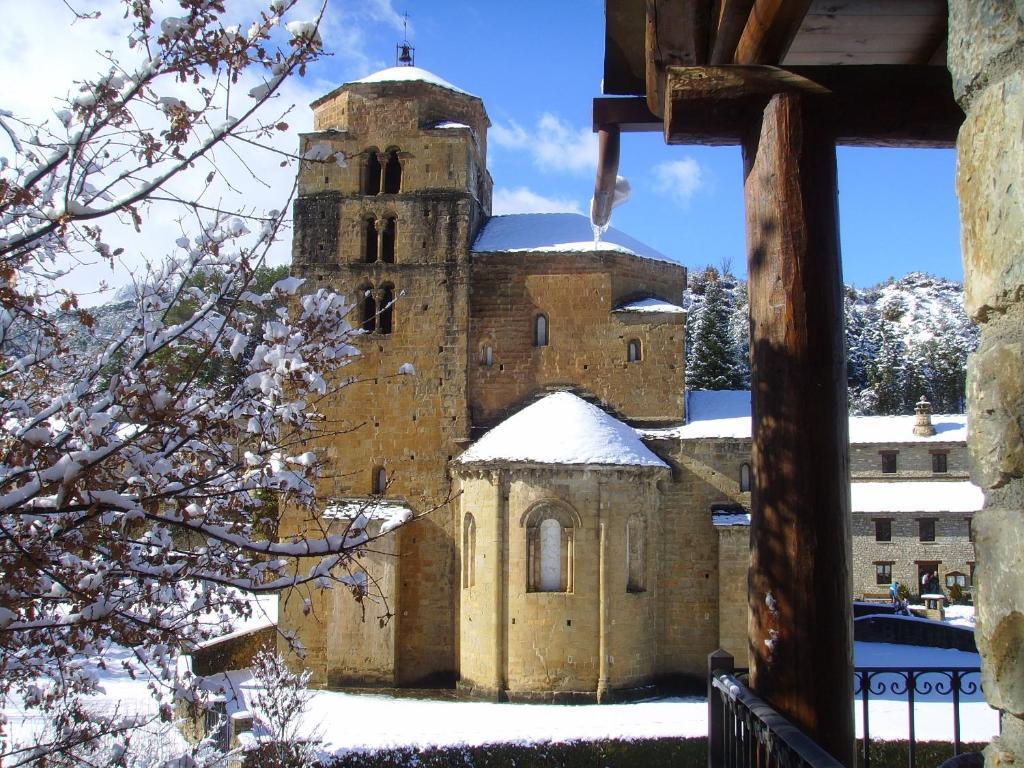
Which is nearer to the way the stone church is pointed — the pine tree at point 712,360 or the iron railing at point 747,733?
the pine tree

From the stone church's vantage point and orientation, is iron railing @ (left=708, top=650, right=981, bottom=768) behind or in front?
behind

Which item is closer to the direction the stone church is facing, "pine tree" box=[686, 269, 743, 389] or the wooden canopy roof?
the pine tree

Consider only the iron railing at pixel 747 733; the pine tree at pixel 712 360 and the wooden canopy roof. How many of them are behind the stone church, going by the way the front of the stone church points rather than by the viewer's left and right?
2

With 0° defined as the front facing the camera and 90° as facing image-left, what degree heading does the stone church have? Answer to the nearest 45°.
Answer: approximately 180°

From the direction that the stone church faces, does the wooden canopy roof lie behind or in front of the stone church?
behind

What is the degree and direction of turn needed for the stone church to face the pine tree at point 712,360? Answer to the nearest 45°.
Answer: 0° — it already faces it
